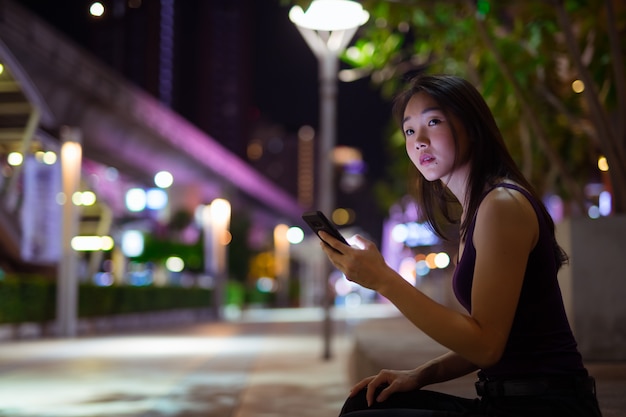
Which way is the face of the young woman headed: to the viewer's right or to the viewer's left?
to the viewer's left

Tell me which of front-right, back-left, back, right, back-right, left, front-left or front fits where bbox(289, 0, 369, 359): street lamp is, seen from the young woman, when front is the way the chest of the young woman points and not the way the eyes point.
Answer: right

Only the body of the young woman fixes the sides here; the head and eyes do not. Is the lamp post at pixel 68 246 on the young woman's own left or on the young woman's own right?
on the young woman's own right

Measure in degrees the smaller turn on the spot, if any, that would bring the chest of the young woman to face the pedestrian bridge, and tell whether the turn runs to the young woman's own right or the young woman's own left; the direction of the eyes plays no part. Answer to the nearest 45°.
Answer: approximately 45° to the young woman's own right

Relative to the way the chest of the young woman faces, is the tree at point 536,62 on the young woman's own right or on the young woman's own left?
on the young woman's own right

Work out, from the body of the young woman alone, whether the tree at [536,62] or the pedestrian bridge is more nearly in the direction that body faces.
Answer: the pedestrian bridge

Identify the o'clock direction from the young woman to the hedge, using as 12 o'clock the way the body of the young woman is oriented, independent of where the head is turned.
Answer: The hedge is roughly at 2 o'clock from the young woman.

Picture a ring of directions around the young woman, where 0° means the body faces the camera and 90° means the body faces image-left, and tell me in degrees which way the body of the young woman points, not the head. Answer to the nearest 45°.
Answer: approximately 90°
